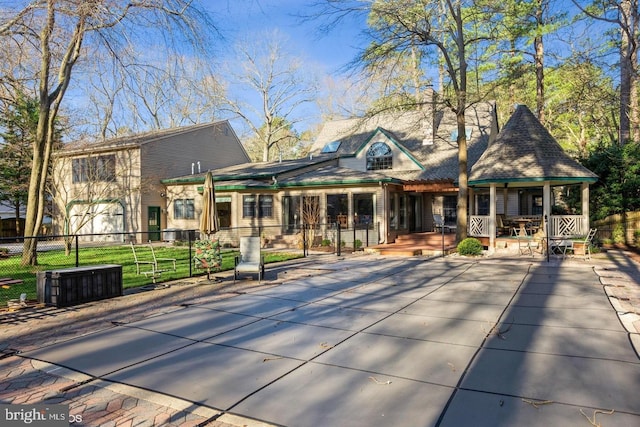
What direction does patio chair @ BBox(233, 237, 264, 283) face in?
toward the camera

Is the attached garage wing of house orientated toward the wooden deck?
no

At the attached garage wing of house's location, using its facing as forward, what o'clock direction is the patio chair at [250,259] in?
The patio chair is roughly at 10 o'clock from the attached garage wing of house.

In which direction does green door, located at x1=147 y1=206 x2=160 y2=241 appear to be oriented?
toward the camera

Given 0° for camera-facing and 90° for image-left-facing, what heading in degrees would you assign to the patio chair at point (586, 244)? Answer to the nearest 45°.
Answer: approximately 90°

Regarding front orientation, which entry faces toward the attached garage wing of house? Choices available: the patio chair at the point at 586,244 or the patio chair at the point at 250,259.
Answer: the patio chair at the point at 586,244

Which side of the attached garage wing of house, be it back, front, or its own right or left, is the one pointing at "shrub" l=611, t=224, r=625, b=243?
left

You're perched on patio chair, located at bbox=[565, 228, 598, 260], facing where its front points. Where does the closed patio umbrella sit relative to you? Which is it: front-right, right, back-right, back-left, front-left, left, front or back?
front-left

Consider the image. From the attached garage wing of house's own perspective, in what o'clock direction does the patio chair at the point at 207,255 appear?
The patio chair is roughly at 10 o'clock from the attached garage wing of house.

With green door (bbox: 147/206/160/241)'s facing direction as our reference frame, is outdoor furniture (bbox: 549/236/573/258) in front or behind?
in front

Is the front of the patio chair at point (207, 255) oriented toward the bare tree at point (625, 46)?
no

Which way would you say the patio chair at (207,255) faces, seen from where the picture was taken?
facing the viewer

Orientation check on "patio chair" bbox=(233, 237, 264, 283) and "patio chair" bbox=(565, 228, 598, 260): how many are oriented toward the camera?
1

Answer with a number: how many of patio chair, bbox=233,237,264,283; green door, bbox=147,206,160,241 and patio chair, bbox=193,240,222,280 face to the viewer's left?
0

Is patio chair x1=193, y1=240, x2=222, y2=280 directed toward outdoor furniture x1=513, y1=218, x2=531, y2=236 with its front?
no

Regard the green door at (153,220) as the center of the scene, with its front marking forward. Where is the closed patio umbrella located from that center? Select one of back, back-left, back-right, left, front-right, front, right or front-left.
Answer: front

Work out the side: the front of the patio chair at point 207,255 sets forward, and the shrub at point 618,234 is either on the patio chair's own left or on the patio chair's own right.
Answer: on the patio chair's own left

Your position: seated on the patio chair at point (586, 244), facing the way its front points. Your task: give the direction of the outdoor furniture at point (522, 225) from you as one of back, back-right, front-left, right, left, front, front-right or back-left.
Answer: front-right

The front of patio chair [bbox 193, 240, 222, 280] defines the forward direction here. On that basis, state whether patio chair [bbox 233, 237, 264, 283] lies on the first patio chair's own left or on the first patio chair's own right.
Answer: on the first patio chair's own left
